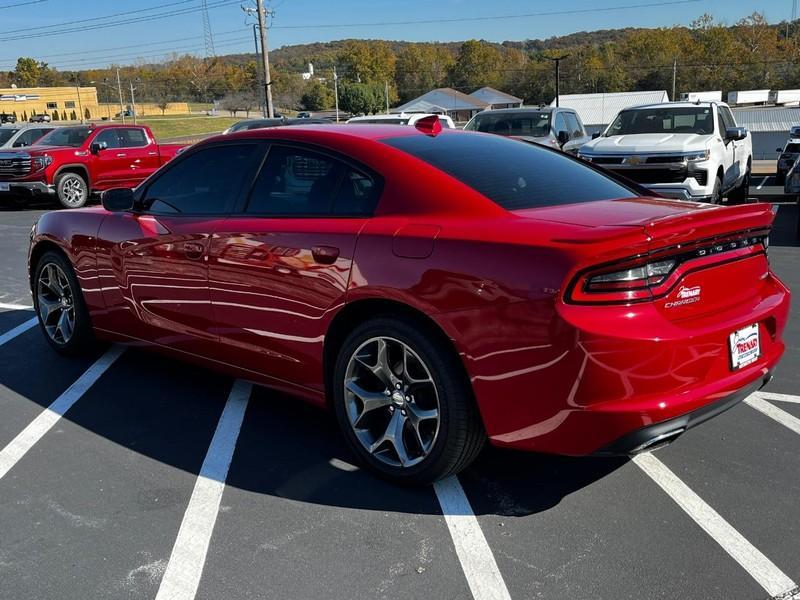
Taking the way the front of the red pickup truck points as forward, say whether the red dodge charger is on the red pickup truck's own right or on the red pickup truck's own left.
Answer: on the red pickup truck's own left

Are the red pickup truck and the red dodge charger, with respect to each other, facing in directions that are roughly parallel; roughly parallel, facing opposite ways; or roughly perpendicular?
roughly perpendicular

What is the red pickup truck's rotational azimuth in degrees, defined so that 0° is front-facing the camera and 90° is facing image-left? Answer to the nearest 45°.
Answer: approximately 45°

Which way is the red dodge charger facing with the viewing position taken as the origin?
facing away from the viewer and to the left of the viewer

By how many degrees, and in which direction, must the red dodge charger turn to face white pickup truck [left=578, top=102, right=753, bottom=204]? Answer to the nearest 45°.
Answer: approximately 90° to its right

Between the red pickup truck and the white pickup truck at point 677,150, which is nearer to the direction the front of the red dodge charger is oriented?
the red pickup truck

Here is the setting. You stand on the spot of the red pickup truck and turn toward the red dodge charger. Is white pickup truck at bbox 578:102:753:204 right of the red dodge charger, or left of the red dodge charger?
left

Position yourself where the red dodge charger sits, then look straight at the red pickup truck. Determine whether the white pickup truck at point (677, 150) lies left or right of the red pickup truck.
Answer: right

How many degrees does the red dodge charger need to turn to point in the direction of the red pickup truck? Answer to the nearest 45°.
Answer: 0° — it already faces it
